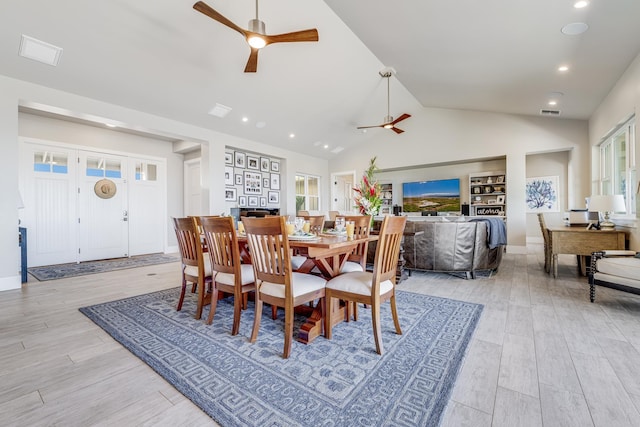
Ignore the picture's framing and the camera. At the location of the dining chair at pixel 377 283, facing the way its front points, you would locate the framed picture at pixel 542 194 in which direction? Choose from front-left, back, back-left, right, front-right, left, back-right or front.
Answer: right

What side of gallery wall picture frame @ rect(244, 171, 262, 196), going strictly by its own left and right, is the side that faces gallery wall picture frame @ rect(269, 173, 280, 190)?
left

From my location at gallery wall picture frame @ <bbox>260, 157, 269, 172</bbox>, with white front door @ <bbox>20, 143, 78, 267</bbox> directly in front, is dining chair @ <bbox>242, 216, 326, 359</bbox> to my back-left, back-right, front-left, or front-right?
front-left

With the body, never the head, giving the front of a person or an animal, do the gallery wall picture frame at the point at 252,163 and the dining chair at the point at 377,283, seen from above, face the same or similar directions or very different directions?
very different directions

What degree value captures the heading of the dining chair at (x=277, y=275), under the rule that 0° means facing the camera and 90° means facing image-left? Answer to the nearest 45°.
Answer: approximately 225°

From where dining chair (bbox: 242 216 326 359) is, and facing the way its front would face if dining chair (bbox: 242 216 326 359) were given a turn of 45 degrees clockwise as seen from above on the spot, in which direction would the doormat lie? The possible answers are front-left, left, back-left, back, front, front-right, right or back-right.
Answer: back-left

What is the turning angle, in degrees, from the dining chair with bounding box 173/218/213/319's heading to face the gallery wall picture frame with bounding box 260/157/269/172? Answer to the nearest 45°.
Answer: approximately 45° to its left

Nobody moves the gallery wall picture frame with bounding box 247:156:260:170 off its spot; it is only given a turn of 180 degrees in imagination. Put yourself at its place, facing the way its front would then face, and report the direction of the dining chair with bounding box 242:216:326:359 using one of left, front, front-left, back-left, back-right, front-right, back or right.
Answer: back-left

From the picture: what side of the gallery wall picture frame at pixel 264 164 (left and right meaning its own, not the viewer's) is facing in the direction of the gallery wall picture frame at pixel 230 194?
right

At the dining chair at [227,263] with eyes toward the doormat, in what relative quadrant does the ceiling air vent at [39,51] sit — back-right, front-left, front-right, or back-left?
front-left

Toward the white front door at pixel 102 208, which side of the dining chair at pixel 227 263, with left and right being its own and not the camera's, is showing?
left

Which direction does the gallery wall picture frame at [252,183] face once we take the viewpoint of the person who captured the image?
facing the viewer and to the right of the viewer

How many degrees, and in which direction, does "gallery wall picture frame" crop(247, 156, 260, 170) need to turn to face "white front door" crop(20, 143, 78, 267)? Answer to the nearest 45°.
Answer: approximately 135° to its right

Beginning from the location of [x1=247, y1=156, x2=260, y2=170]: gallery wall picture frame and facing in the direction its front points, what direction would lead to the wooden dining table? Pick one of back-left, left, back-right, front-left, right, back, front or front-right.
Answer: front-right

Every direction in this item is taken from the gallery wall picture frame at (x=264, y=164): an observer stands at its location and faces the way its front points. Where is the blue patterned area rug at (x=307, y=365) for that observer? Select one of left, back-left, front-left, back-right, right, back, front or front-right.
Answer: front-right

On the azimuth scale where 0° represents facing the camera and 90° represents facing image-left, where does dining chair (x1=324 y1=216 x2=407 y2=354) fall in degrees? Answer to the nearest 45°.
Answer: approximately 135°

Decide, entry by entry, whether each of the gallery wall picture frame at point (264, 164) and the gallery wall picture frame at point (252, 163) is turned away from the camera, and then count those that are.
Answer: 0
